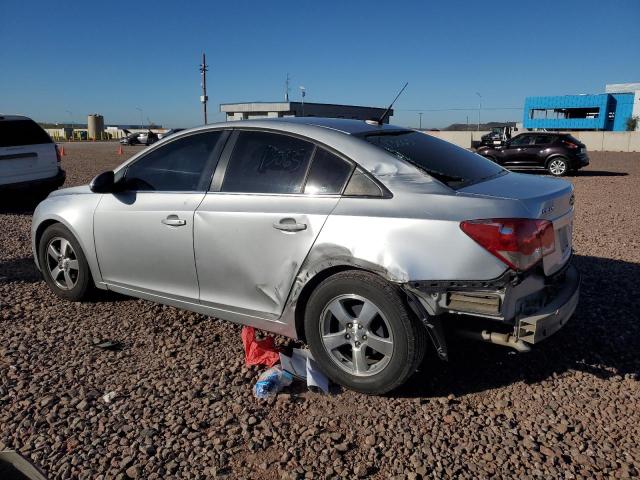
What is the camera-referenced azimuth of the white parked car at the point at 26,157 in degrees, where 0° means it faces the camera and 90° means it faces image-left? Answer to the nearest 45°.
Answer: approximately 135°

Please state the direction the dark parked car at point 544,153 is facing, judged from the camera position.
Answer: facing away from the viewer and to the left of the viewer

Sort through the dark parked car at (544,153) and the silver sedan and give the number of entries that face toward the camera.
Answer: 0

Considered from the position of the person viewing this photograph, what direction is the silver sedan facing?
facing away from the viewer and to the left of the viewer

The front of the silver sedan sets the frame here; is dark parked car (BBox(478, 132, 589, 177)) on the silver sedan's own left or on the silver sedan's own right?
on the silver sedan's own right

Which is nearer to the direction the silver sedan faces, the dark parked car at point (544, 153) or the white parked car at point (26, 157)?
the white parked car
